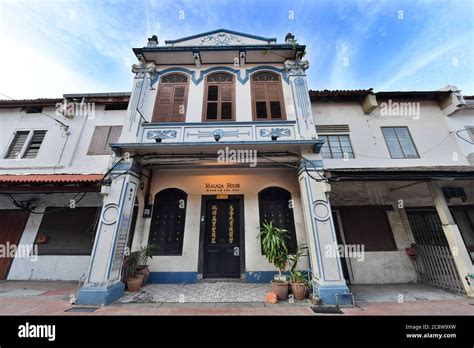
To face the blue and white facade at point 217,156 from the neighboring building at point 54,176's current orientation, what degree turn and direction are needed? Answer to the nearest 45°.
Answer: approximately 45° to its left

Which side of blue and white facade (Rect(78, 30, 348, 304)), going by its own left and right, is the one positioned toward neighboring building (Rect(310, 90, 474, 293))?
left

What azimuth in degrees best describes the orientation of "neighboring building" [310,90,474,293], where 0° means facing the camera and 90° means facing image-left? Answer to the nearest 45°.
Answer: approximately 0°

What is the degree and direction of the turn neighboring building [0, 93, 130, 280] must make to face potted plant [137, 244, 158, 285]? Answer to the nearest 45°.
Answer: approximately 45° to its left

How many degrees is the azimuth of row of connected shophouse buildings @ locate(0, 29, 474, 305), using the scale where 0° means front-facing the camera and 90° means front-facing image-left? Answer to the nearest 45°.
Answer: approximately 0°

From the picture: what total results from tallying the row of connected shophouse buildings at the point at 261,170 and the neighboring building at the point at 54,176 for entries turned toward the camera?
2

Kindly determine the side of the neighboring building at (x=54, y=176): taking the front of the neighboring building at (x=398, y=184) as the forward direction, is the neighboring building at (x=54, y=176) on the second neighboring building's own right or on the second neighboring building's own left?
on the second neighboring building's own right

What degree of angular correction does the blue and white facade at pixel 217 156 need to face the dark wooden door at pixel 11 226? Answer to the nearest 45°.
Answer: approximately 90° to its right
